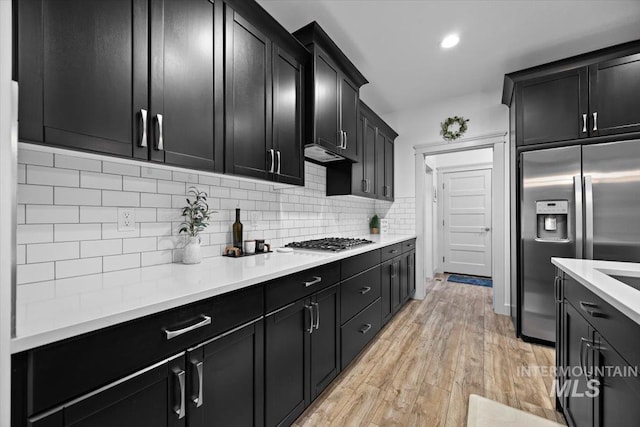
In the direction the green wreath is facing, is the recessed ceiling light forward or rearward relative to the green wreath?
forward

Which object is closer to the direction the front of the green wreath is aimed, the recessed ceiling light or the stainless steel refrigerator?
the recessed ceiling light

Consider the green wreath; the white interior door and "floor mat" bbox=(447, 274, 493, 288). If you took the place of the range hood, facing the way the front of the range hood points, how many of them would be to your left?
3

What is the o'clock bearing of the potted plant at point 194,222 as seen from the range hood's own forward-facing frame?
The potted plant is roughly at 3 o'clock from the range hood.

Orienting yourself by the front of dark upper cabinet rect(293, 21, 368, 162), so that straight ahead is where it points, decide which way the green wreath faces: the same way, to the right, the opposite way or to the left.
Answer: to the right

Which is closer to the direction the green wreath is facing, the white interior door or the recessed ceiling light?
the recessed ceiling light

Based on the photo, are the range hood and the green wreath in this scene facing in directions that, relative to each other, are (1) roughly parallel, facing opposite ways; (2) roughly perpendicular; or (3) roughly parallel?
roughly perpendicular

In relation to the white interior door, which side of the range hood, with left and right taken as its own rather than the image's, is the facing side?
left

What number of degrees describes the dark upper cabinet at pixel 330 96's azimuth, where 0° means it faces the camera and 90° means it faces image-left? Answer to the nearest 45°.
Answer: approximately 315°
